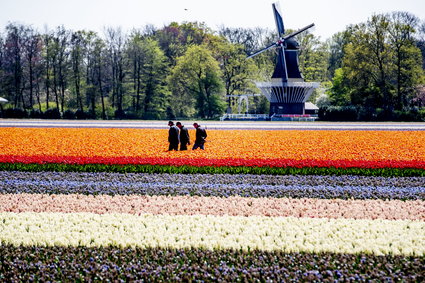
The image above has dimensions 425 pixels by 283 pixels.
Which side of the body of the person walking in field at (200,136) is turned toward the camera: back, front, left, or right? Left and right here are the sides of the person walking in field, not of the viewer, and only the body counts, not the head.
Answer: left

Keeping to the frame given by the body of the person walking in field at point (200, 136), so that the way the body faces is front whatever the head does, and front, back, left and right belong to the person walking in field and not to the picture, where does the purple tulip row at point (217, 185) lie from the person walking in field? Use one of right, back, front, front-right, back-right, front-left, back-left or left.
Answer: left

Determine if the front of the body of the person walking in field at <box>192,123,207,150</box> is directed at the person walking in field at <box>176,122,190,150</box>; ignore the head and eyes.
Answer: yes

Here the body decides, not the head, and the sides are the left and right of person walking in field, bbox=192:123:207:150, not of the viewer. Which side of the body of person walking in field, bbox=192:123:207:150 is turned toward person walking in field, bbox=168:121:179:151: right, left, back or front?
front

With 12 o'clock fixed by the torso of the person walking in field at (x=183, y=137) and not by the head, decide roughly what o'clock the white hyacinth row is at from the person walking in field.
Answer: The white hyacinth row is roughly at 9 o'clock from the person walking in field.

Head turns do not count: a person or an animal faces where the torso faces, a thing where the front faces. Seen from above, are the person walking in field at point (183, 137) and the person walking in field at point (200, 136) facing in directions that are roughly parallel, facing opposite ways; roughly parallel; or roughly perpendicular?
roughly parallel

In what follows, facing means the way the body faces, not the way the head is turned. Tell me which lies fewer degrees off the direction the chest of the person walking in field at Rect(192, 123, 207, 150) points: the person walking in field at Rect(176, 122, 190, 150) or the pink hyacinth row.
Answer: the person walking in field

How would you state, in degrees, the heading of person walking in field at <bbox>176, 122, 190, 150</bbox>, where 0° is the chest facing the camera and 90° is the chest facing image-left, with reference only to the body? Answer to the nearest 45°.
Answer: approximately 90°

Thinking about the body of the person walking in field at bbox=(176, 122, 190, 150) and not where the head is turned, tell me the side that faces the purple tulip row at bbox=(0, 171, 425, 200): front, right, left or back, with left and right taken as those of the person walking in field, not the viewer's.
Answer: left

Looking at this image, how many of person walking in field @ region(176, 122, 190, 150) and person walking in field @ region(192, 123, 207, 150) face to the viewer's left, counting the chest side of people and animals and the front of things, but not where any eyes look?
2

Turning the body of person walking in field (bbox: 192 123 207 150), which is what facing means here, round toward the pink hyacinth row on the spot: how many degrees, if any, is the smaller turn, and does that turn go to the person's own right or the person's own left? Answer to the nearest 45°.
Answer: approximately 90° to the person's own left
